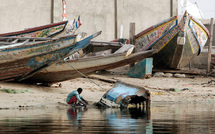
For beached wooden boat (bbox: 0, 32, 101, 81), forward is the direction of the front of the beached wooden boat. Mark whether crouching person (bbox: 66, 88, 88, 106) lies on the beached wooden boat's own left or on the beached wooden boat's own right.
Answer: on the beached wooden boat's own right

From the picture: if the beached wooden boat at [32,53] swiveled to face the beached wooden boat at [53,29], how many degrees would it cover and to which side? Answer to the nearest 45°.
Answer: approximately 90° to its left

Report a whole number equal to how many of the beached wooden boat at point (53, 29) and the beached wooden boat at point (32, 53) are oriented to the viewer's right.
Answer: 2

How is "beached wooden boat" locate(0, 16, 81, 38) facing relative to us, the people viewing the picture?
facing to the right of the viewer

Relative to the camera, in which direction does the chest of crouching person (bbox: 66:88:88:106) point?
to the viewer's right

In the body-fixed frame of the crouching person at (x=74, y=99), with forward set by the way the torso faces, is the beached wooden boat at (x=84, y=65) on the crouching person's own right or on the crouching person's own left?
on the crouching person's own left

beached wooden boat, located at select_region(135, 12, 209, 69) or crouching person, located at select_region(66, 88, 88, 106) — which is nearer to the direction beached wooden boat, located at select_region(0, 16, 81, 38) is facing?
the beached wooden boat
